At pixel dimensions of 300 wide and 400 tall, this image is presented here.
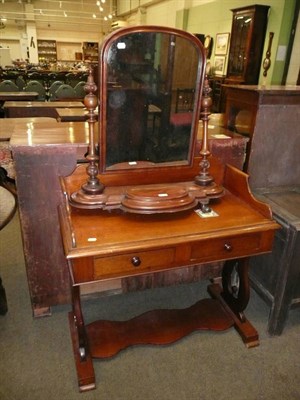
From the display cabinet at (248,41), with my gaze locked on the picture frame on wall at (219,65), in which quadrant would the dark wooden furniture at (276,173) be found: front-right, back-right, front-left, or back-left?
back-left

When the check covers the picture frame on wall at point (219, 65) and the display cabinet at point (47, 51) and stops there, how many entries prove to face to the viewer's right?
0

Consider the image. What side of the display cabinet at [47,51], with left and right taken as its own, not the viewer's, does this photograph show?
front

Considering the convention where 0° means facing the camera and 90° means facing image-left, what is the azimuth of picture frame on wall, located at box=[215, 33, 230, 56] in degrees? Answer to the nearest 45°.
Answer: approximately 45°

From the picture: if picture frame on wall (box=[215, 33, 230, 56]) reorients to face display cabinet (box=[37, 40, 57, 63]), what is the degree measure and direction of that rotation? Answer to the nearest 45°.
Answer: approximately 90° to its right

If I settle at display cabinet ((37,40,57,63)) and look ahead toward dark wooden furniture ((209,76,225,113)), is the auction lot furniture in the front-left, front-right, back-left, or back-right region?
front-right

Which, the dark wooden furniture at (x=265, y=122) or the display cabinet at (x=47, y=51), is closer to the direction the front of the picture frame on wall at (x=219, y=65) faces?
the dark wooden furniture

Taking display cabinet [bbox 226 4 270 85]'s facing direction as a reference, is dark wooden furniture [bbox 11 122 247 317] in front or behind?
in front

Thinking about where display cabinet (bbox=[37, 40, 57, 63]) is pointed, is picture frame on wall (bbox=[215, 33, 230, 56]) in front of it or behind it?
in front

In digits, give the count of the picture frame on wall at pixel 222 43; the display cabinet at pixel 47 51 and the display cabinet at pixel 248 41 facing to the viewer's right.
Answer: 0

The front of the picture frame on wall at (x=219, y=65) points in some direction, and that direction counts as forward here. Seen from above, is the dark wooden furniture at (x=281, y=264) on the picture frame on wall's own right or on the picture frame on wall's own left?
on the picture frame on wall's own left

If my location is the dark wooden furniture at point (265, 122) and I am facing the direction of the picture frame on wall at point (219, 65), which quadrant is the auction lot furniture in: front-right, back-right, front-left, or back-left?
back-left

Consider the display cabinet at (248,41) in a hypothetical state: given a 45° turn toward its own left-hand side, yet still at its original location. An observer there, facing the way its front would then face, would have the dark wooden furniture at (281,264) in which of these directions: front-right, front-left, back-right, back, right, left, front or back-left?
front

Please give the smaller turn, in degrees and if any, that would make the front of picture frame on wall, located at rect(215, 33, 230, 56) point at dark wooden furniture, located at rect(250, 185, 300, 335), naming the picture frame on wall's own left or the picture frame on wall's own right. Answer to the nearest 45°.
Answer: approximately 45° to the picture frame on wall's own left

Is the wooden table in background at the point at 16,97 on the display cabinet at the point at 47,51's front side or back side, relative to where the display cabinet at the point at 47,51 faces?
on the front side

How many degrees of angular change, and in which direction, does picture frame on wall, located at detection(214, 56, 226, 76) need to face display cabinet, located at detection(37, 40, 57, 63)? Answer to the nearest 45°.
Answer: approximately 90° to its right

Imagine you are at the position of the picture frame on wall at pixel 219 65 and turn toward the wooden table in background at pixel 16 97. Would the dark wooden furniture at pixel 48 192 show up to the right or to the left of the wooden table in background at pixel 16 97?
left
